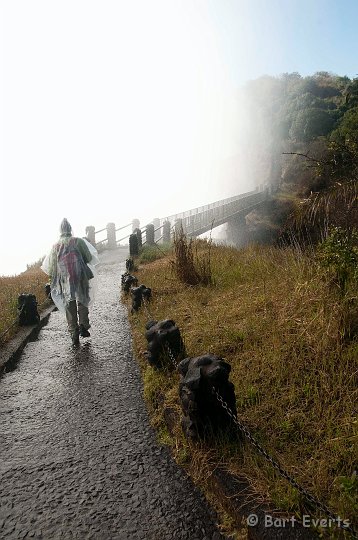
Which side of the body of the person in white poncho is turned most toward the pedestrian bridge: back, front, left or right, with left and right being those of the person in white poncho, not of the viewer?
front

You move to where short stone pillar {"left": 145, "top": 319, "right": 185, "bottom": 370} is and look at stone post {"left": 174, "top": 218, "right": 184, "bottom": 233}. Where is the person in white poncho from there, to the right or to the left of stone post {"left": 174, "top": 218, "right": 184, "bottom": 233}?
left

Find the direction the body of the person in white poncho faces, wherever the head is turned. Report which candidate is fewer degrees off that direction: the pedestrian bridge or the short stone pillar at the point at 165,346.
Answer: the pedestrian bridge

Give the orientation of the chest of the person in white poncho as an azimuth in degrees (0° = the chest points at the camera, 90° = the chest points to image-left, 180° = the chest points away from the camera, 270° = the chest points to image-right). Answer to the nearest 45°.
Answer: approximately 180°

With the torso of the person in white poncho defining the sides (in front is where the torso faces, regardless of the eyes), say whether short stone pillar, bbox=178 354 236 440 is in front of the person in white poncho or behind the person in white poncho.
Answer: behind

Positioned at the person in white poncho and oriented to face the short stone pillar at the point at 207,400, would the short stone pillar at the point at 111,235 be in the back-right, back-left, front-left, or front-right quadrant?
back-left

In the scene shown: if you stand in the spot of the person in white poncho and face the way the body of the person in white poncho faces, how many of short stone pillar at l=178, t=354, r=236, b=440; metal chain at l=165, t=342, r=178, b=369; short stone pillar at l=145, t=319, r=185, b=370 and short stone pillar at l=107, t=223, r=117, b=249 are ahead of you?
1

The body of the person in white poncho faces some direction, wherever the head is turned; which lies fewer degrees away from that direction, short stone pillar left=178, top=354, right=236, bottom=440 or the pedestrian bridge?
the pedestrian bridge

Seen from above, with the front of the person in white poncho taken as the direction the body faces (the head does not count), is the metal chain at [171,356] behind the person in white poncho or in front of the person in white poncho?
behind

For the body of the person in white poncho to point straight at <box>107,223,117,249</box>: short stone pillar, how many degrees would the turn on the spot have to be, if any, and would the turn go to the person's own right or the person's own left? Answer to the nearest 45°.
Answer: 0° — they already face it

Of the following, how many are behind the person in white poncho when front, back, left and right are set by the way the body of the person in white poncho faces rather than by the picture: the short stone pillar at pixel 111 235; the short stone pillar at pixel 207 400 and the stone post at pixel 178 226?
1

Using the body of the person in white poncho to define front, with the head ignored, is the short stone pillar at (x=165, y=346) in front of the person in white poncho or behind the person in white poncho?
behind
